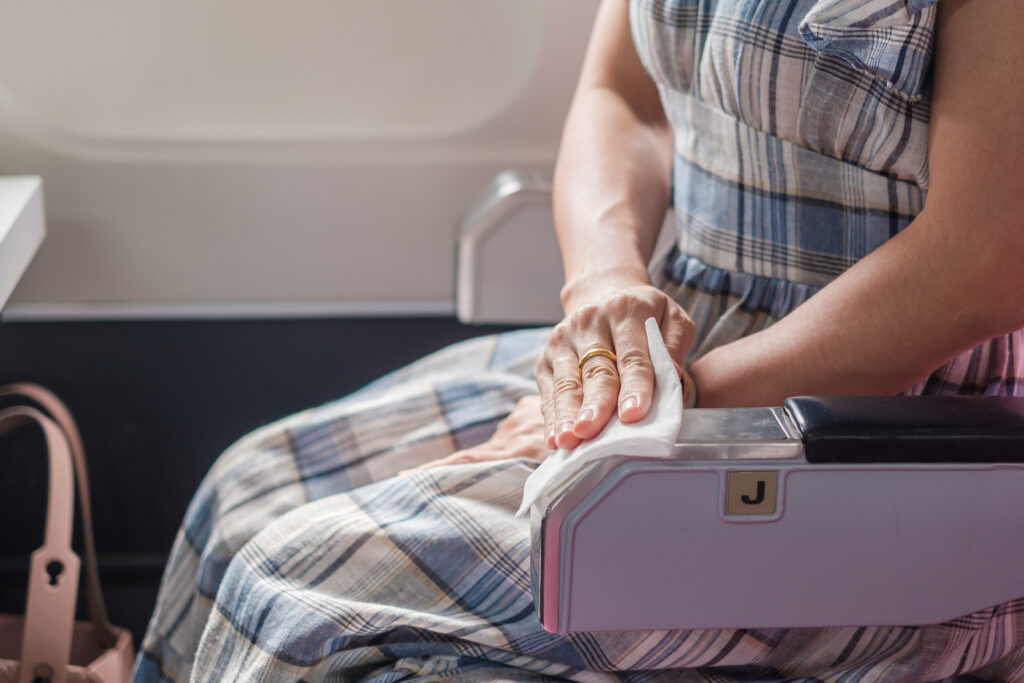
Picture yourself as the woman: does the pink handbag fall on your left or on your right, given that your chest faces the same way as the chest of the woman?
on your right

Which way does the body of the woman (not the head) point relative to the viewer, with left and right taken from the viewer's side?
facing the viewer and to the left of the viewer
